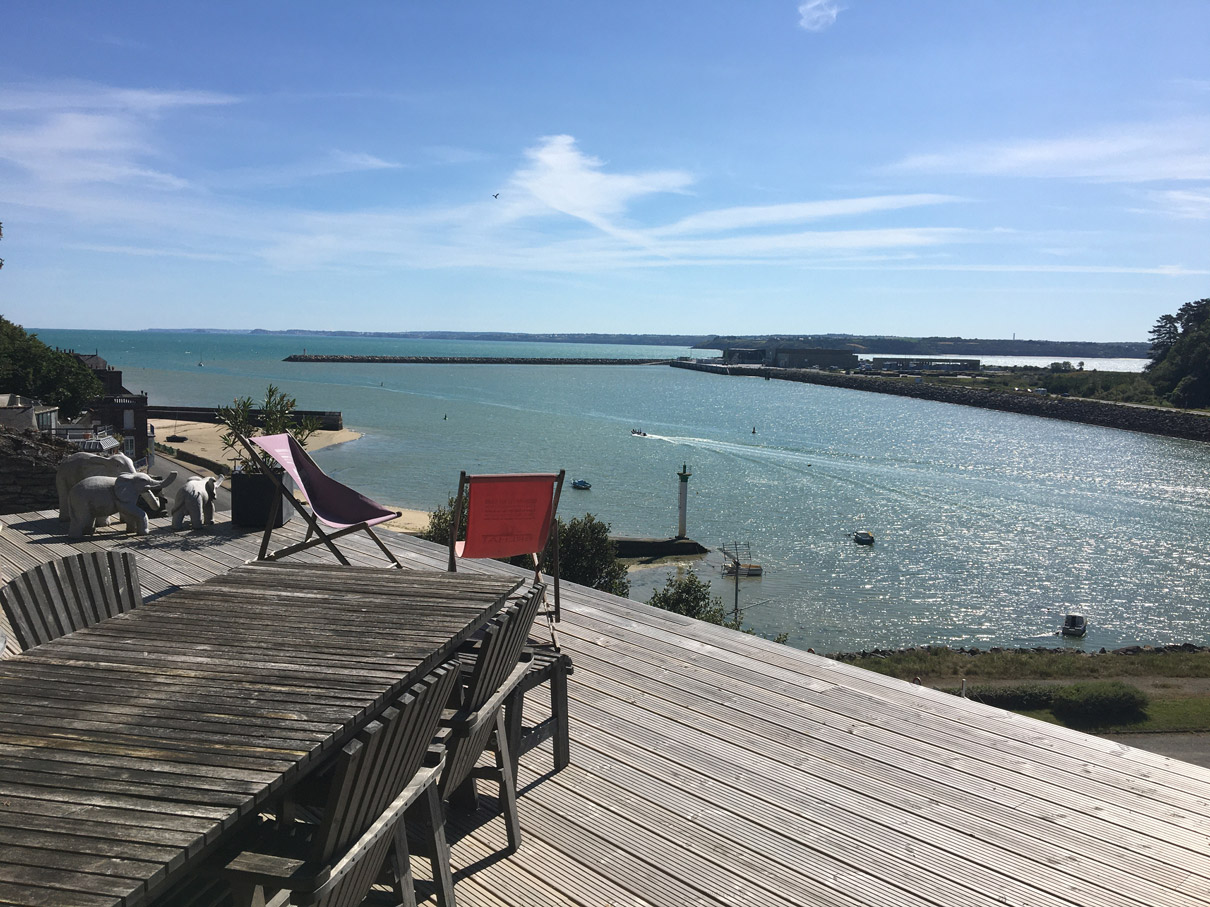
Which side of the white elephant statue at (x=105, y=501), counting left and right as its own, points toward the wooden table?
right

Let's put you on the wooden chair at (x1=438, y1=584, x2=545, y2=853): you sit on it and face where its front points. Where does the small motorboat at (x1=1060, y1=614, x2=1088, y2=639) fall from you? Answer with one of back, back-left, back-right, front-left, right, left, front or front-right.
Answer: right

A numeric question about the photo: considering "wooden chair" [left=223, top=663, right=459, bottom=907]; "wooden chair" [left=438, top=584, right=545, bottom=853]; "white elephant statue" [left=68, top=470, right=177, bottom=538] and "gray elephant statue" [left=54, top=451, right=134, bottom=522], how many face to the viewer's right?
2

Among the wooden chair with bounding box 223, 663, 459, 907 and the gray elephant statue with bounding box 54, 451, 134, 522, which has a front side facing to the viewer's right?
the gray elephant statue

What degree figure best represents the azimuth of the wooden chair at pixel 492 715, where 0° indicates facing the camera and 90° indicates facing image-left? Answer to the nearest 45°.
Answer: approximately 135°

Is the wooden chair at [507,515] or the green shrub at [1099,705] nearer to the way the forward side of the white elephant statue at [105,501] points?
the green shrub

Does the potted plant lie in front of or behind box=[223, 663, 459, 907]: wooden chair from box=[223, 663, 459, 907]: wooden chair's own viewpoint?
in front

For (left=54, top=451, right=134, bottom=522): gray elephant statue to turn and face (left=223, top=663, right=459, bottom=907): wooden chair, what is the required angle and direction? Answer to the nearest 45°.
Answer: approximately 90° to its right

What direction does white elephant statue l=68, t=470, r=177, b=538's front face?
to the viewer's right

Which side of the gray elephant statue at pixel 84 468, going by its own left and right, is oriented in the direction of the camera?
right

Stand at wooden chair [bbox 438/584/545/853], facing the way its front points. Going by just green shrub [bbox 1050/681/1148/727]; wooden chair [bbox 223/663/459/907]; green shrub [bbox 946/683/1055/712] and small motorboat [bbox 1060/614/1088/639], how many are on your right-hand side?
3

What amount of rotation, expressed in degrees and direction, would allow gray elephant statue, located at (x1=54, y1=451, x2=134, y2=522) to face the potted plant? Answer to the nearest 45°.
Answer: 0° — it already faces it

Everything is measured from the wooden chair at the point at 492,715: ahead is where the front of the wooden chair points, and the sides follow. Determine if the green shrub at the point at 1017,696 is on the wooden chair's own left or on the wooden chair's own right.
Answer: on the wooden chair's own right

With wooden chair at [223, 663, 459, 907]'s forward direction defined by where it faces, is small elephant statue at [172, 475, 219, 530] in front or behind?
in front

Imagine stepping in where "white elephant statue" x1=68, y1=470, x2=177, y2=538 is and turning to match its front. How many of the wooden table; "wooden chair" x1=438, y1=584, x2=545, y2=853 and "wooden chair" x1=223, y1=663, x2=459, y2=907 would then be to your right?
3
